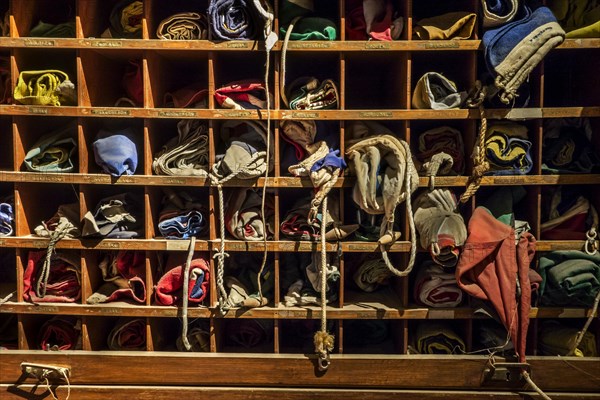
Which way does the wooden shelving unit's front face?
toward the camera
